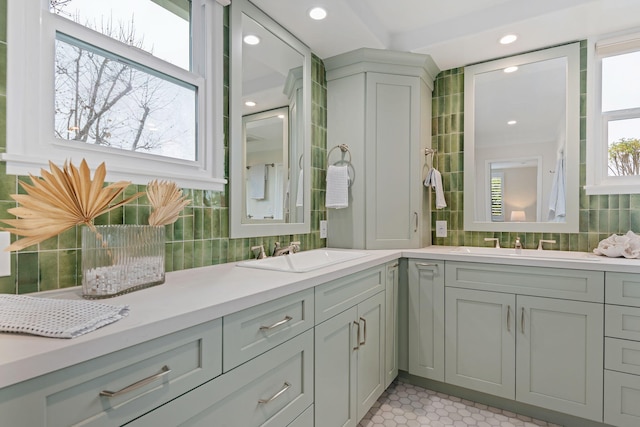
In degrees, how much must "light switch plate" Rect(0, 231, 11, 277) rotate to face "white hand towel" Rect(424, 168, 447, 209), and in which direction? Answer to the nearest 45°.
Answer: approximately 90° to its left

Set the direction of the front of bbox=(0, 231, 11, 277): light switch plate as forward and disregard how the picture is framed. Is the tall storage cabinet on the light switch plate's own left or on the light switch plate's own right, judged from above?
on the light switch plate's own left

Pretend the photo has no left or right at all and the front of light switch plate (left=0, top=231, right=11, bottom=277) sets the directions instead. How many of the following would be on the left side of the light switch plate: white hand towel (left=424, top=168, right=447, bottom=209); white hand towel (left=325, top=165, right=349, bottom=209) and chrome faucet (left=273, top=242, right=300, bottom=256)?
3

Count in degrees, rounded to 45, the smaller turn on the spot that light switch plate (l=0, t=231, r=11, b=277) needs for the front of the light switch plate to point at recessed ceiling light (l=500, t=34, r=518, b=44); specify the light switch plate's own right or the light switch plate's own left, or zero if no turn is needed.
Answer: approximately 90° to the light switch plate's own left

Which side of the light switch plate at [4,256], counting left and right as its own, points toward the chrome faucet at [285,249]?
left
